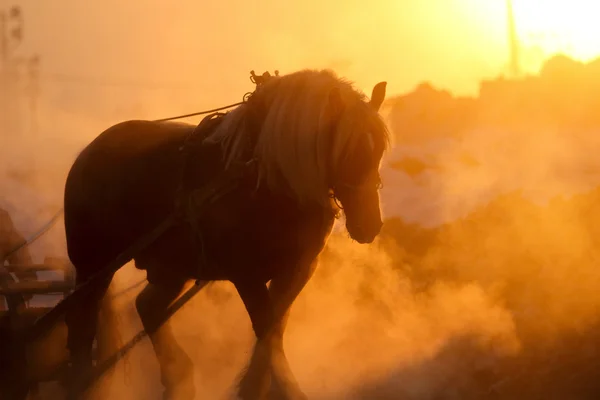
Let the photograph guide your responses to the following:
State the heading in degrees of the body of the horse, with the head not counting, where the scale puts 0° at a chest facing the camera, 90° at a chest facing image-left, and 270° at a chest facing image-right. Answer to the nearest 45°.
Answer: approximately 315°

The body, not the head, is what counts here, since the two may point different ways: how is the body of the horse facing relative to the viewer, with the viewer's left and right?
facing the viewer and to the right of the viewer
